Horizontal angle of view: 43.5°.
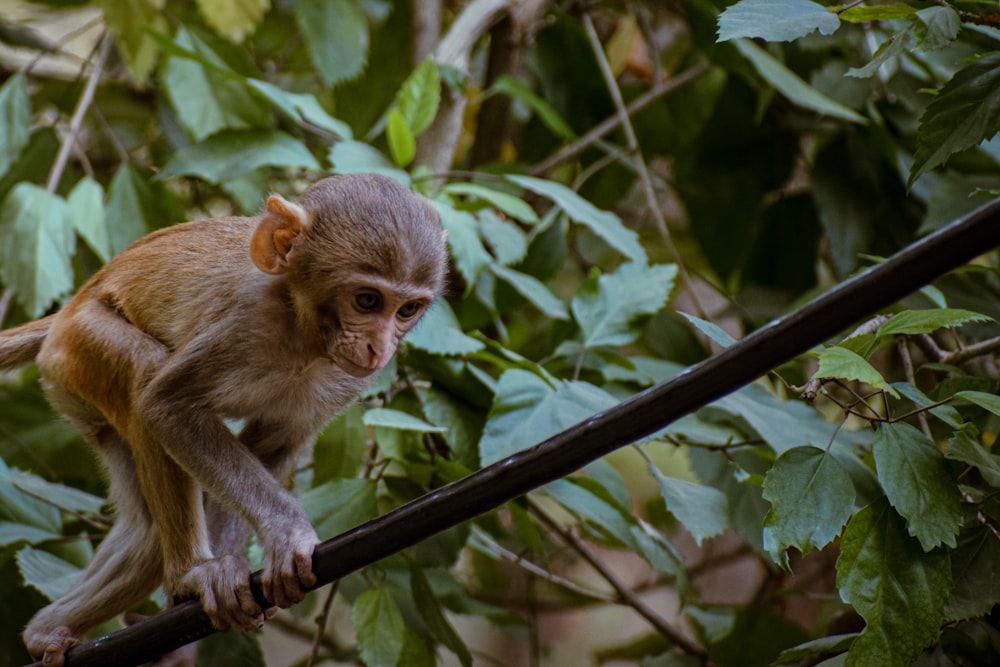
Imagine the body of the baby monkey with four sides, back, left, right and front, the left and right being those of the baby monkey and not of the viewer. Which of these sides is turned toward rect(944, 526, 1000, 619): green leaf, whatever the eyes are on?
front

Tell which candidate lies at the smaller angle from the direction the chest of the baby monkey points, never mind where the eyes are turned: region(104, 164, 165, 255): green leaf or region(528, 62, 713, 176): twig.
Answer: the twig

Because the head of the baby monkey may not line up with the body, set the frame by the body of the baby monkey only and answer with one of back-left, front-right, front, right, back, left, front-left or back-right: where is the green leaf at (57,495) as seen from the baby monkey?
back

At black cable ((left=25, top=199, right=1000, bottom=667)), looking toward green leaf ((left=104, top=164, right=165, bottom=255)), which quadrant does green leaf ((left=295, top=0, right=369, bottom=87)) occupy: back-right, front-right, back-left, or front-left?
front-right

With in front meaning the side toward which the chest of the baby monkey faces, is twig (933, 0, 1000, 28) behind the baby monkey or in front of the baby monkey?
in front

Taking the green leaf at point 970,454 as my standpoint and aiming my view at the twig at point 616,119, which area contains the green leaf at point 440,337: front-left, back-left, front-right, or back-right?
front-left

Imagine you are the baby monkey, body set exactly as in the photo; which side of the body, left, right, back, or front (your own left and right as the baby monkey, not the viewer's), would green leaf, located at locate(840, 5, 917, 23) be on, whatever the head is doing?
front

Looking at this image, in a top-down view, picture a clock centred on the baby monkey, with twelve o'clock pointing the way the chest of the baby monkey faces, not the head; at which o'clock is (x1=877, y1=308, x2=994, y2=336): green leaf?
The green leaf is roughly at 12 o'clock from the baby monkey.

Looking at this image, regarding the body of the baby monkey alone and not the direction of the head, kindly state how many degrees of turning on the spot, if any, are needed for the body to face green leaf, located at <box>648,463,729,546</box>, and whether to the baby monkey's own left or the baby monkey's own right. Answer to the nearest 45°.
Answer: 0° — it already faces it

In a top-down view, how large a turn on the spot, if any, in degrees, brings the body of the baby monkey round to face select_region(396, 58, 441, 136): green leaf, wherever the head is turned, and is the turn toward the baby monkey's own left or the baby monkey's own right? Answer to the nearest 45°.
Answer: approximately 90° to the baby monkey's own left

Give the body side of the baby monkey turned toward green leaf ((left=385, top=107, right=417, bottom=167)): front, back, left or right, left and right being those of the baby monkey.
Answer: left

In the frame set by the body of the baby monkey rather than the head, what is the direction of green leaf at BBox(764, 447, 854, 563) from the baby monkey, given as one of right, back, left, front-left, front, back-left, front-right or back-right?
front

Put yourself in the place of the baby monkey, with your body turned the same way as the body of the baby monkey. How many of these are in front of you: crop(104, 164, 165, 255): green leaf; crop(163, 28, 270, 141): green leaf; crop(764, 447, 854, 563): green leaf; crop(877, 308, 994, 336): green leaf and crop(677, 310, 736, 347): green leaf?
3

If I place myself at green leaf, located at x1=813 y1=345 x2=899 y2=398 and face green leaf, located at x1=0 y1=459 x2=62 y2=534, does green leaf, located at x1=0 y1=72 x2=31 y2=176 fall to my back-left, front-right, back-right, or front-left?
front-right

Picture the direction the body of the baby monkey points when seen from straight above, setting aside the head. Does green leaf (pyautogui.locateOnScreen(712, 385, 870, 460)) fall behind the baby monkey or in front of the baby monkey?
in front

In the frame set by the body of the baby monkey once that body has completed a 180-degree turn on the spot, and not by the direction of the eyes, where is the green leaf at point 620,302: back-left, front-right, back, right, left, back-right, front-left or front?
back-right

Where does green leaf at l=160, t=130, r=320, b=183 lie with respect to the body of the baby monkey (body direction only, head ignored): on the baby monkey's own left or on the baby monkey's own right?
on the baby monkey's own left

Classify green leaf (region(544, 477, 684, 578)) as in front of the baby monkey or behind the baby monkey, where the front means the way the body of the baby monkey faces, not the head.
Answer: in front

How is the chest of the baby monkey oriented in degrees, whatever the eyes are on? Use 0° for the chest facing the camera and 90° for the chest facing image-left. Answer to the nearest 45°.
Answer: approximately 315°

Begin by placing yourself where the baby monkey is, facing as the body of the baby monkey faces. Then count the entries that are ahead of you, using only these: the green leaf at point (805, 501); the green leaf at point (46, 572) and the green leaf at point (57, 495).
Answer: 1

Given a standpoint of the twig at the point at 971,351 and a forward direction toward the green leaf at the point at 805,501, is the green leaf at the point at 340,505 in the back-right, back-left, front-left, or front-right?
front-right
